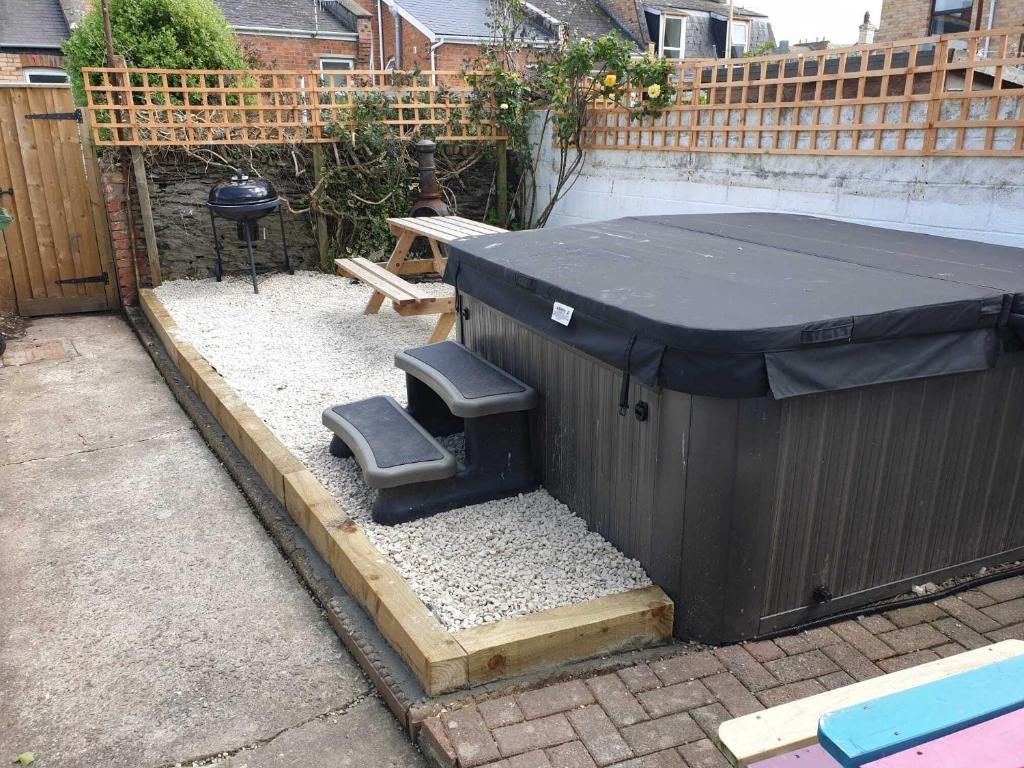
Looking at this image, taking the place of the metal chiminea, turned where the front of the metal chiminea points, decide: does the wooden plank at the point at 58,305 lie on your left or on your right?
on your right

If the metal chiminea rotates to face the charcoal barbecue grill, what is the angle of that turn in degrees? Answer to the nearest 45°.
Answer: approximately 45° to its right

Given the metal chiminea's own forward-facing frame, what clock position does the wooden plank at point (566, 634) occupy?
The wooden plank is roughly at 12 o'clock from the metal chiminea.

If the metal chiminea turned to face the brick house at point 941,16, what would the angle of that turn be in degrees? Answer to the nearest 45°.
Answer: approximately 135° to its left

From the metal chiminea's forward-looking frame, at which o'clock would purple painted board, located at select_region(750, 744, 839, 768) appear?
The purple painted board is roughly at 12 o'clock from the metal chiminea.

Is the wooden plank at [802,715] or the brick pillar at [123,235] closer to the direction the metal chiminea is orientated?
the wooden plank

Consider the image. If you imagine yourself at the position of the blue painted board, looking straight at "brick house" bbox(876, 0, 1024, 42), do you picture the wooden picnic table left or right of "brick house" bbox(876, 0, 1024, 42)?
left
